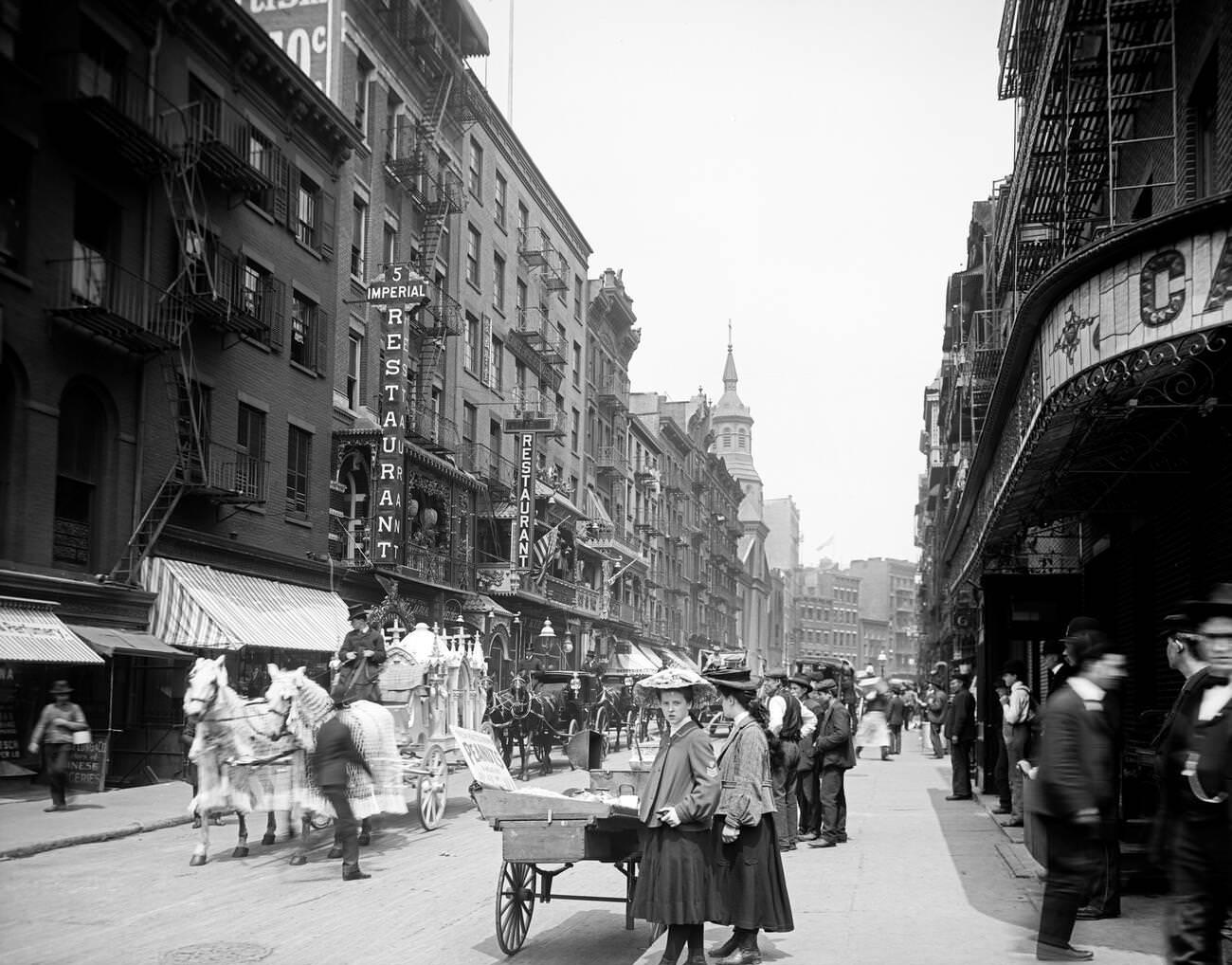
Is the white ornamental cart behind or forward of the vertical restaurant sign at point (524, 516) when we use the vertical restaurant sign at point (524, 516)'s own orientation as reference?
forward

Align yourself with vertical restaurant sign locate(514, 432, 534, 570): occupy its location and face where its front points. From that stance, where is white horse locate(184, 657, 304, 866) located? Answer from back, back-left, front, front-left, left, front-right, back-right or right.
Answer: front

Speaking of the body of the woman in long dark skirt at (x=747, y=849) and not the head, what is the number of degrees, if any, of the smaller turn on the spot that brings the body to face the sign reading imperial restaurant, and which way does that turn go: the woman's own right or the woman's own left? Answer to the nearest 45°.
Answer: approximately 90° to the woman's own right

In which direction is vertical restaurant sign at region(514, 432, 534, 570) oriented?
toward the camera

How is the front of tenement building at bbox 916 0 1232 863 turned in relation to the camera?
facing to the left of the viewer

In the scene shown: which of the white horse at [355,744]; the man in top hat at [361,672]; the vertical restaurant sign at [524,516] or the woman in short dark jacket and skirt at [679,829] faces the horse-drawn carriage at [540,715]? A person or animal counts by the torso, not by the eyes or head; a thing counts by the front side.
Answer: the vertical restaurant sign

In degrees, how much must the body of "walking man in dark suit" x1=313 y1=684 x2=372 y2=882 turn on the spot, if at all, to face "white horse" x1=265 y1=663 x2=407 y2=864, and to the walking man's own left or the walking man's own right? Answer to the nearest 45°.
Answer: approximately 90° to the walking man's own left

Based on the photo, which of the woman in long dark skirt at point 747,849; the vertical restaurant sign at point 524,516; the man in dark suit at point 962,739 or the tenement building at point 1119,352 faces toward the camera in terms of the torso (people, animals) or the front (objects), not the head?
the vertical restaurant sign

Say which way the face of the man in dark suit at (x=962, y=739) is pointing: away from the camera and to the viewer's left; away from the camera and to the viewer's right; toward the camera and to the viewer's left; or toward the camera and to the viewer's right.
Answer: toward the camera and to the viewer's left

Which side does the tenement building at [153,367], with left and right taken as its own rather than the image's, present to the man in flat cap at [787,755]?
front
